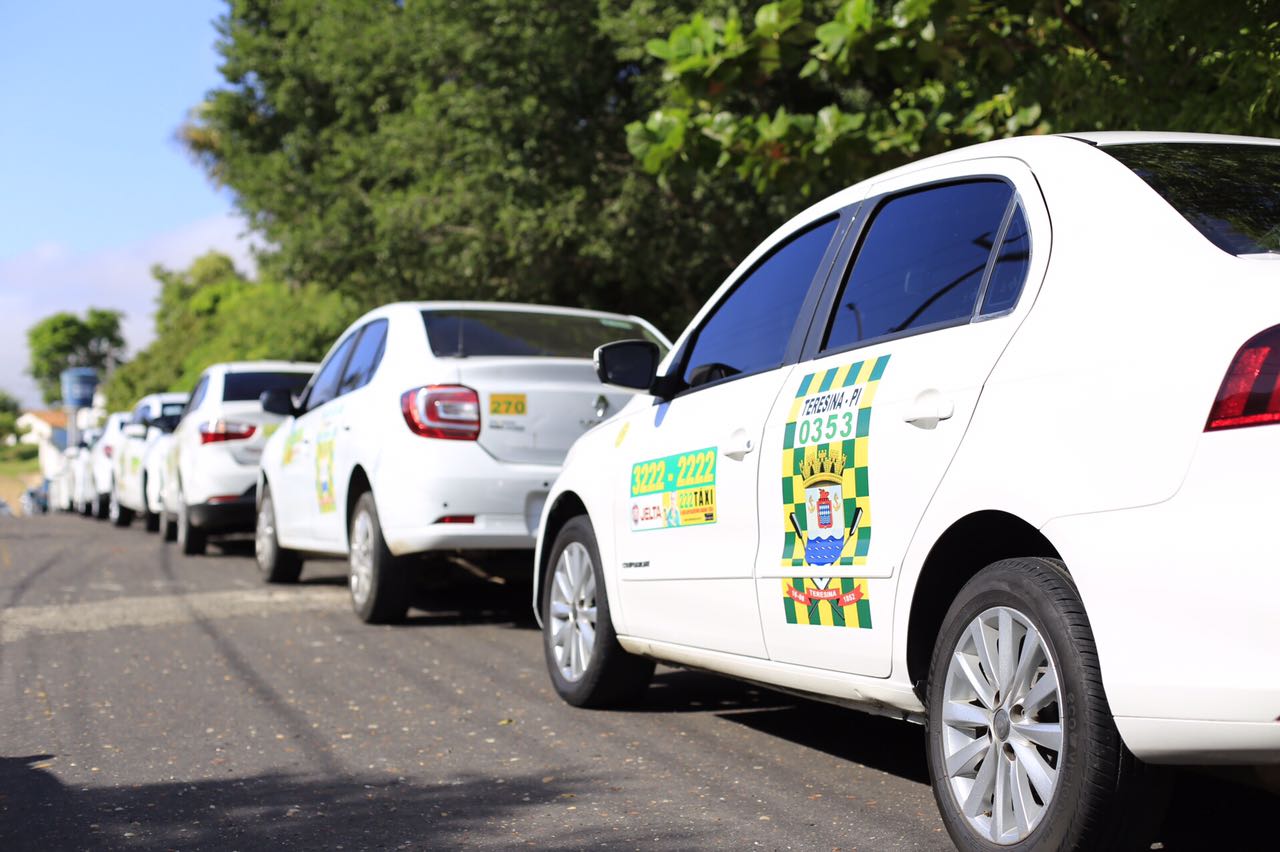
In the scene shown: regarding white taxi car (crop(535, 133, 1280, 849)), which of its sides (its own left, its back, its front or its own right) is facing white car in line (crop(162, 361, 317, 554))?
front

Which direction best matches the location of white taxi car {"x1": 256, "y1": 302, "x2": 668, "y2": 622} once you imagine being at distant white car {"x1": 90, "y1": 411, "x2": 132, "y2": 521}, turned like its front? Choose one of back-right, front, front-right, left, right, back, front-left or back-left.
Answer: back

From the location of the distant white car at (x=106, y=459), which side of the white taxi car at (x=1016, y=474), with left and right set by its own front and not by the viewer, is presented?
front

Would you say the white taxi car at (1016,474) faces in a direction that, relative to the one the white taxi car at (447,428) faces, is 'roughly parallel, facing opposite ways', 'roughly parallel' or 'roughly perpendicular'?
roughly parallel

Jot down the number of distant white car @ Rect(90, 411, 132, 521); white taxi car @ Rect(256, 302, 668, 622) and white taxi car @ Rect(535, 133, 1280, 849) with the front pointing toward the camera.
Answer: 0

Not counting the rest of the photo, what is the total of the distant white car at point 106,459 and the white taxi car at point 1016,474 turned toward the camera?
0

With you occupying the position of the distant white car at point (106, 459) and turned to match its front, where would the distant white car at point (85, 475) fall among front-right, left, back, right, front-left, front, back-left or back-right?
front

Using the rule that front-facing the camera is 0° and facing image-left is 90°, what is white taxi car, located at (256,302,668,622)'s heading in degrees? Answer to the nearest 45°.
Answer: approximately 135°

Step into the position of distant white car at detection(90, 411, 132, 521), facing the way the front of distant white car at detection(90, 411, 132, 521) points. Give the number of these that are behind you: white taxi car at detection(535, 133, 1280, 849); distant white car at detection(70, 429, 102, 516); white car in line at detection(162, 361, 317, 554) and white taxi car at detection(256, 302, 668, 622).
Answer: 3

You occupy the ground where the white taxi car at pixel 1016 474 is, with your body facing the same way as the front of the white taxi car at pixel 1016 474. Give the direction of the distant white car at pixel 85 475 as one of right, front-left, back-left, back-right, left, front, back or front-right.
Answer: front

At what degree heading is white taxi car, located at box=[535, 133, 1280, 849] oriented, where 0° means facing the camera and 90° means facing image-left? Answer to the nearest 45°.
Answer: approximately 135°

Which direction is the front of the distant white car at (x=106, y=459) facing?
away from the camera
